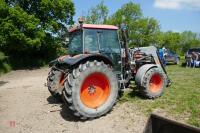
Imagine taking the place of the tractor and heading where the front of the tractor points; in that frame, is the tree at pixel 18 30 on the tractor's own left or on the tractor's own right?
on the tractor's own left

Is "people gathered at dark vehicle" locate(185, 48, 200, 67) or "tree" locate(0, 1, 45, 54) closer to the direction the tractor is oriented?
the people gathered at dark vehicle

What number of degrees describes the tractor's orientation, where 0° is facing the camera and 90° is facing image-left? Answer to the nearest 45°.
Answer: approximately 225°
